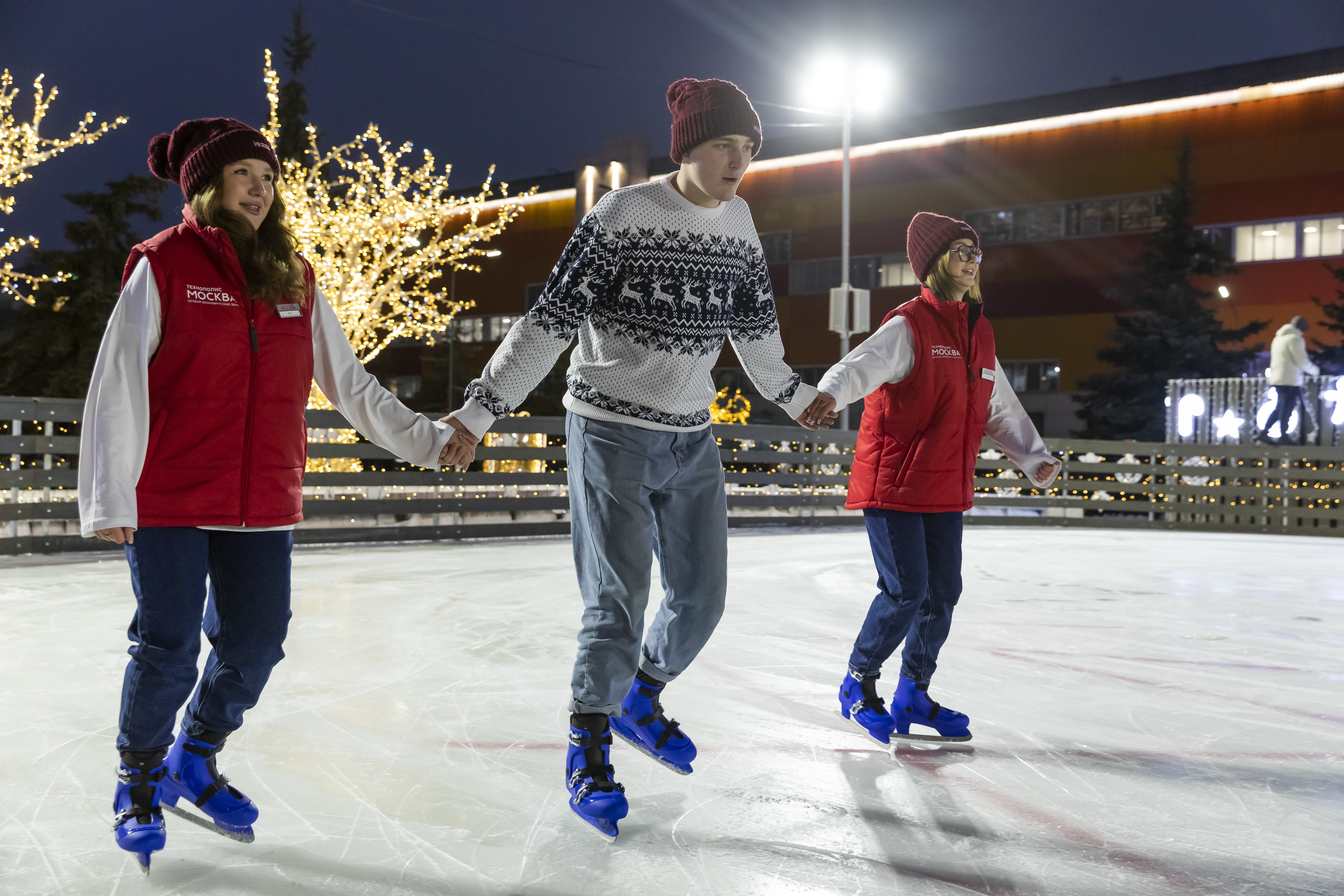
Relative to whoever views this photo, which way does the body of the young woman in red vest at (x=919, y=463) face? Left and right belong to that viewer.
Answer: facing the viewer and to the right of the viewer

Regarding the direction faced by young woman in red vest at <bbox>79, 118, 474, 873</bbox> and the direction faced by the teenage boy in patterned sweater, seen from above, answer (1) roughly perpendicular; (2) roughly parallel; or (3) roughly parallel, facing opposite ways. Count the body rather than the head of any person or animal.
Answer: roughly parallel

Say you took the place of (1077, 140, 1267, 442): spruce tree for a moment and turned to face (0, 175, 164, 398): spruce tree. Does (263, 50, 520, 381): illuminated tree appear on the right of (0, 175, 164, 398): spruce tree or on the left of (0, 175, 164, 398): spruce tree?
left

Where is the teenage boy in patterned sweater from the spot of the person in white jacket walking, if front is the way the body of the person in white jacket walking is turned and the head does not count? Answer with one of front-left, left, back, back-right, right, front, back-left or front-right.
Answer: right

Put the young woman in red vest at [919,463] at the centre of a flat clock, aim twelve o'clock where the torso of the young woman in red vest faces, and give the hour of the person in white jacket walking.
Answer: The person in white jacket walking is roughly at 8 o'clock from the young woman in red vest.

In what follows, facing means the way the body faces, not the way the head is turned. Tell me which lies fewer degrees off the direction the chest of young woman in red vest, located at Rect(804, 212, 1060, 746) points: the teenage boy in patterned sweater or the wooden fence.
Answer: the teenage boy in patterned sweater

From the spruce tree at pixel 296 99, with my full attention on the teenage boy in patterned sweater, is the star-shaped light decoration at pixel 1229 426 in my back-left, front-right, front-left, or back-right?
front-left

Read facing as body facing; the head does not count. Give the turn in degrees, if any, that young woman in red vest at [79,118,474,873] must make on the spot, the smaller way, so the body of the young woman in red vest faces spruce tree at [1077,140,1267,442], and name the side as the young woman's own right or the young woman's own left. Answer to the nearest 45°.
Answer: approximately 90° to the young woman's own left

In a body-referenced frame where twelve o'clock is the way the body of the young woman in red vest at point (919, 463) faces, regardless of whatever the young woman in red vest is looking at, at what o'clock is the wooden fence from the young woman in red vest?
The wooden fence is roughly at 7 o'clock from the young woman in red vest.

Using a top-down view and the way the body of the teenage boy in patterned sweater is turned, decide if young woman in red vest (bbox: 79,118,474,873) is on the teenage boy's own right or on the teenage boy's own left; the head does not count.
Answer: on the teenage boy's own right

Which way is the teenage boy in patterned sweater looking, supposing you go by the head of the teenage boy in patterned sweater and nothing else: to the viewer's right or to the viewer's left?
to the viewer's right

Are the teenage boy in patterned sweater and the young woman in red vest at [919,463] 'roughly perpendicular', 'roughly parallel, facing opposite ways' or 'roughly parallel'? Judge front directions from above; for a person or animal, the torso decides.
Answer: roughly parallel

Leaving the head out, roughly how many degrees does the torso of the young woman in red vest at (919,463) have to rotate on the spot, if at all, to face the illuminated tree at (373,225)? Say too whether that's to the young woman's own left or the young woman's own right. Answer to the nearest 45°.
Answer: approximately 180°

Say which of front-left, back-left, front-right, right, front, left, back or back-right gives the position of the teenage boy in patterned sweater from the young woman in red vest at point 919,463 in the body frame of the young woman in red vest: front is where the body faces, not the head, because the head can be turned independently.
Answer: right
